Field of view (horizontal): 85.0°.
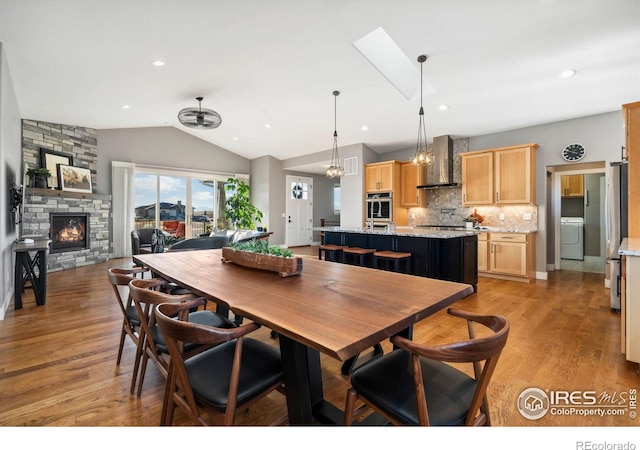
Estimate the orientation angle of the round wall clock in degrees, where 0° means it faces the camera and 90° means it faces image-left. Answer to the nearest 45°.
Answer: approximately 0°

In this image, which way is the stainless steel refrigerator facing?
to the viewer's left

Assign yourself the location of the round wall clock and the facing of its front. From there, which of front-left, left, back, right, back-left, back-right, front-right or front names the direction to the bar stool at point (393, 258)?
front-right

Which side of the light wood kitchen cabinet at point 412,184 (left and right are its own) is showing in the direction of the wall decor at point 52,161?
right

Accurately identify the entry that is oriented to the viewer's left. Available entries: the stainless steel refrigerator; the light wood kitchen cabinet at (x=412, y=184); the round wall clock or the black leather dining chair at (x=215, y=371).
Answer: the stainless steel refrigerator

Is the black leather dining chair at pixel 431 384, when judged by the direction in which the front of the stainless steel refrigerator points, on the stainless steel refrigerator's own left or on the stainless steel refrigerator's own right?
on the stainless steel refrigerator's own left

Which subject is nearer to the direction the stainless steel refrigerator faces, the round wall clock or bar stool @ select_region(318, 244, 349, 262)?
the bar stool

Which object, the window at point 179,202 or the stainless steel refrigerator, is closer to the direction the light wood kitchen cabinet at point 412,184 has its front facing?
the stainless steel refrigerator

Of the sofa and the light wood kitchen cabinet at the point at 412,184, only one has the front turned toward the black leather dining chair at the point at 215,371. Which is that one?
the light wood kitchen cabinet

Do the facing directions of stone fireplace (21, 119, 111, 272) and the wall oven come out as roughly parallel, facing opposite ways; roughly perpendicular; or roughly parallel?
roughly perpendicular

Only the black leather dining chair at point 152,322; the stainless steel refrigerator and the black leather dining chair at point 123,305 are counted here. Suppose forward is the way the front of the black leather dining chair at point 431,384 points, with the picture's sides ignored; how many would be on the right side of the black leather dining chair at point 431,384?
1

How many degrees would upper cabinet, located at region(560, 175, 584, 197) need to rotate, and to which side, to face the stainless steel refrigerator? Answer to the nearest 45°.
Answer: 0° — it already faces it
